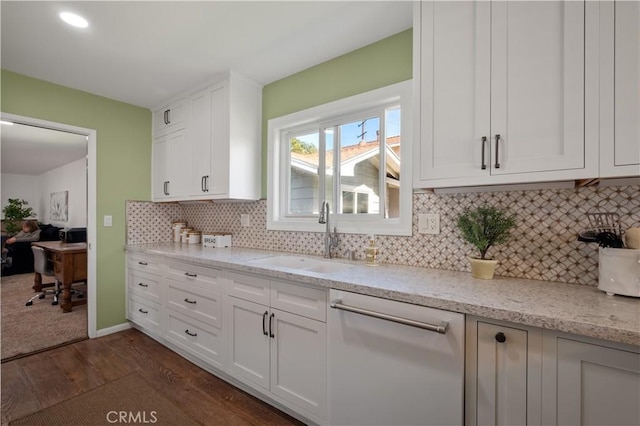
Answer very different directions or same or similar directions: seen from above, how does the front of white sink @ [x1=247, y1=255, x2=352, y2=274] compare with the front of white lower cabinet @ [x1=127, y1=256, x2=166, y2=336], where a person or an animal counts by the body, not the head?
same or similar directions

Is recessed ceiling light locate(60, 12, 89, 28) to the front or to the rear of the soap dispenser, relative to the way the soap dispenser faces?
to the front

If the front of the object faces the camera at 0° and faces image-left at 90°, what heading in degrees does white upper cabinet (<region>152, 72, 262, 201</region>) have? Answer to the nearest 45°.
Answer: approximately 45°

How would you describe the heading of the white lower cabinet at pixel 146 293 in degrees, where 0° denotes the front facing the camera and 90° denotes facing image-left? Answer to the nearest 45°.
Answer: approximately 45°

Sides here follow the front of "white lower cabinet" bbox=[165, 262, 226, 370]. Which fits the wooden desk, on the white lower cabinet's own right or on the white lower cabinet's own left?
on the white lower cabinet's own right

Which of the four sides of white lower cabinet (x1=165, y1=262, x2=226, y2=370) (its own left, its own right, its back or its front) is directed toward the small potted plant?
left

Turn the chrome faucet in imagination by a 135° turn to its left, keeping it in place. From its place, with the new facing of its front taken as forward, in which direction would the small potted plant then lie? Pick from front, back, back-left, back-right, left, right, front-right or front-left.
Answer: front-right

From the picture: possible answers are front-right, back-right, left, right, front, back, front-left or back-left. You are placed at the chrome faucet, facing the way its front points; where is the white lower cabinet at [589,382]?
left

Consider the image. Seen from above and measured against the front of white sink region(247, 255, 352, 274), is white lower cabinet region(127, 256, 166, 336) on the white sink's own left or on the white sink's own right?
on the white sink's own right

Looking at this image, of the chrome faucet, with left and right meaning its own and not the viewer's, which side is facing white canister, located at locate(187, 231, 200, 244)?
right

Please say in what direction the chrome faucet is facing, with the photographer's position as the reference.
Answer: facing the viewer and to the left of the viewer

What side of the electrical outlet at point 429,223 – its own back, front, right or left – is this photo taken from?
front

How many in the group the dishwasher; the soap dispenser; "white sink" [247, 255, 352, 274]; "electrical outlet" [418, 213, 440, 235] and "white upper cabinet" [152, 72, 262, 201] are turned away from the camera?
0

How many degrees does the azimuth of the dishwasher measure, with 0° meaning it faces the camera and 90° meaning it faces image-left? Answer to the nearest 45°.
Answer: approximately 45°

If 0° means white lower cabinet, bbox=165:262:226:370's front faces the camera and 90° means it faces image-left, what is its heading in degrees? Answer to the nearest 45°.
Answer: approximately 45°

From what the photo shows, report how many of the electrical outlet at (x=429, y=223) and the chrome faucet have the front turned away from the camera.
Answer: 0

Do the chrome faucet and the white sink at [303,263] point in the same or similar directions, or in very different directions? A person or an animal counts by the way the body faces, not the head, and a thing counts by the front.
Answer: same or similar directions
